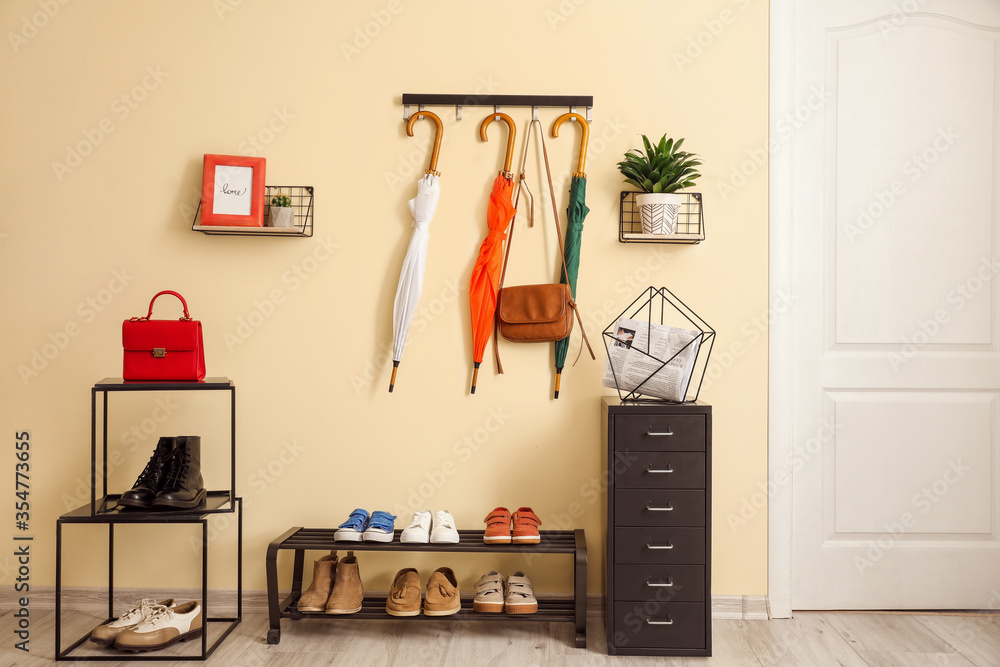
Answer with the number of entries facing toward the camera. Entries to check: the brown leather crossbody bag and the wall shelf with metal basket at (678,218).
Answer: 2

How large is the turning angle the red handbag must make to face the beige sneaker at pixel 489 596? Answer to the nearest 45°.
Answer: approximately 90° to its left

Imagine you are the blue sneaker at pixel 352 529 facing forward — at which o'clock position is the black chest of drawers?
The black chest of drawers is roughly at 8 o'clock from the blue sneaker.

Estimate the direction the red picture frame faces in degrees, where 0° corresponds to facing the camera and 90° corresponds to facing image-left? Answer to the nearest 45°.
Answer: approximately 0°

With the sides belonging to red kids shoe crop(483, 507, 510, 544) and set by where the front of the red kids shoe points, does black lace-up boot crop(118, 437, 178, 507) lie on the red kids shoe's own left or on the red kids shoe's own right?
on the red kids shoe's own right

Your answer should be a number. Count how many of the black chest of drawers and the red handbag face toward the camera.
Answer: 2

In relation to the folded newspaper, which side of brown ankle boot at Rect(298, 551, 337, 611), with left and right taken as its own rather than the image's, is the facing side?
left

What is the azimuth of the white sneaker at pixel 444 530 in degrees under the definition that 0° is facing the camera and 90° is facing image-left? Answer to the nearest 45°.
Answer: approximately 0°

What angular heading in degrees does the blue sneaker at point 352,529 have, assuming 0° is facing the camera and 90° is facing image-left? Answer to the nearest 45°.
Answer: approximately 45°
